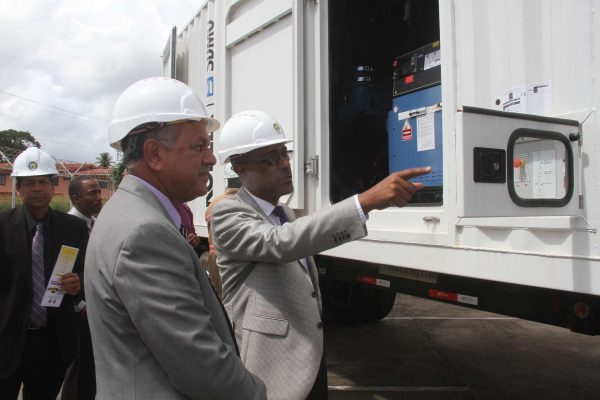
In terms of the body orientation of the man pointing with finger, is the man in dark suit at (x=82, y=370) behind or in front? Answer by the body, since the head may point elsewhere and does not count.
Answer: behind

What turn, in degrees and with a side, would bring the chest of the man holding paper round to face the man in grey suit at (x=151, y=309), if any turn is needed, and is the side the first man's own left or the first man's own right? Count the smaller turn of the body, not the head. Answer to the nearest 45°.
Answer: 0° — they already face them

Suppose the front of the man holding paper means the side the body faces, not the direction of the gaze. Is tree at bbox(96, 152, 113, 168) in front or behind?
behind

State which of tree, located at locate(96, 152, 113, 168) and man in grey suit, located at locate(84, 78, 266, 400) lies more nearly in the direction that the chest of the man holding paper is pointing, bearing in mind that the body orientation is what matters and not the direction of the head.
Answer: the man in grey suit

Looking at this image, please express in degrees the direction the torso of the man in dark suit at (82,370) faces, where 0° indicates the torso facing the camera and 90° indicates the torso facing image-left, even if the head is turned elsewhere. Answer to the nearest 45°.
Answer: approximately 315°

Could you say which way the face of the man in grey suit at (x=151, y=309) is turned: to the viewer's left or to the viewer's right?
to the viewer's right

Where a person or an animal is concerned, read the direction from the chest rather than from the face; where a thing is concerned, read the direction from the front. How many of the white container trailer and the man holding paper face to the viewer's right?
0

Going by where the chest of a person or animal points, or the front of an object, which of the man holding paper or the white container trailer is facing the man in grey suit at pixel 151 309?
the man holding paper

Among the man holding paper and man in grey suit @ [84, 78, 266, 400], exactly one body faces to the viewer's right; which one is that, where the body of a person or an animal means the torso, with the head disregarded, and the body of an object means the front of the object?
the man in grey suit

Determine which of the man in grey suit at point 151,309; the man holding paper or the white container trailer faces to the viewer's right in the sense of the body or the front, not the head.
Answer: the man in grey suit

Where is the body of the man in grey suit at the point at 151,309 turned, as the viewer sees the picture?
to the viewer's right

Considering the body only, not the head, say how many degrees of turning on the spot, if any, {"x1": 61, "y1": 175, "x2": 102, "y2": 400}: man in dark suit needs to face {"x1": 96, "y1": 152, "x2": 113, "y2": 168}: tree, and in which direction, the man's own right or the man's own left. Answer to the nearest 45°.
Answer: approximately 135° to the man's own left

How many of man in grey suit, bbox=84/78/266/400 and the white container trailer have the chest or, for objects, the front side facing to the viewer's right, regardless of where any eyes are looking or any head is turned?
1

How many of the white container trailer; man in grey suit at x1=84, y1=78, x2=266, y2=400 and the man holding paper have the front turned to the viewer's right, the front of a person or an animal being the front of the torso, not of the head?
1

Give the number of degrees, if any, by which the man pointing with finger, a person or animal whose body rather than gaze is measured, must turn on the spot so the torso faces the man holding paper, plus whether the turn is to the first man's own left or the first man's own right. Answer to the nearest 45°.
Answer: approximately 180°

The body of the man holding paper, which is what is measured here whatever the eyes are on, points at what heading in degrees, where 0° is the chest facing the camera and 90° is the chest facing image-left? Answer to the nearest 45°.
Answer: approximately 0°

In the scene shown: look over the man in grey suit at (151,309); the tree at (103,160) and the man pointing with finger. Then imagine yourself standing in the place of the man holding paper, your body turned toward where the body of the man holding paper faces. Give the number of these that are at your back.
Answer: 1
